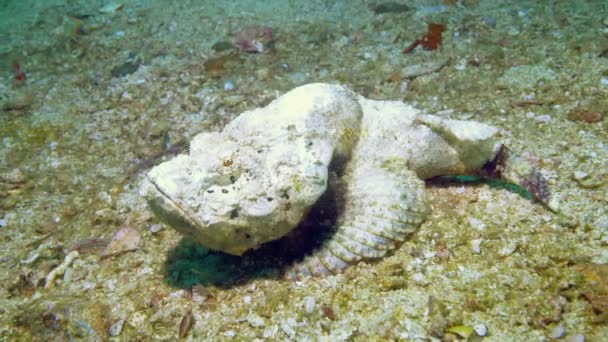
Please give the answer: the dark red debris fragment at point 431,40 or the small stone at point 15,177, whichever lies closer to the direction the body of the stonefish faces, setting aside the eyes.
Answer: the small stone

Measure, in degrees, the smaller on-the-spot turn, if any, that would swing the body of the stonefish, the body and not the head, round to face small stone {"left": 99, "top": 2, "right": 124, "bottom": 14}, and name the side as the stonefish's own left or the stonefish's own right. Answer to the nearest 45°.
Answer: approximately 45° to the stonefish's own right

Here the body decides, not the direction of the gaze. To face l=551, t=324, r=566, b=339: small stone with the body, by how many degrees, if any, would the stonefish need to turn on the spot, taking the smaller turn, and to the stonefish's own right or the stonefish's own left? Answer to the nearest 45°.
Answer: approximately 135° to the stonefish's own left

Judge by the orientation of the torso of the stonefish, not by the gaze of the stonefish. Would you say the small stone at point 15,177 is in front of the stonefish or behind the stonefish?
in front

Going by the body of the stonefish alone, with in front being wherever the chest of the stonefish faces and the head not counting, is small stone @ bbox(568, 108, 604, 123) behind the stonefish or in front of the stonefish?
behind

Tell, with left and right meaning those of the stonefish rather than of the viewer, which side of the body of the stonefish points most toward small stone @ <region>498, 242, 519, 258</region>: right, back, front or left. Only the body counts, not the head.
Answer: back

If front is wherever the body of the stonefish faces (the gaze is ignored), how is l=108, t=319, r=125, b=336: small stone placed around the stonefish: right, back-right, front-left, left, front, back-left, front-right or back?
front-left

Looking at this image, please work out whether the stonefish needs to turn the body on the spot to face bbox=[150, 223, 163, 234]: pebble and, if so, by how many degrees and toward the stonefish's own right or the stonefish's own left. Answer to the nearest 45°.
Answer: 0° — it already faces it

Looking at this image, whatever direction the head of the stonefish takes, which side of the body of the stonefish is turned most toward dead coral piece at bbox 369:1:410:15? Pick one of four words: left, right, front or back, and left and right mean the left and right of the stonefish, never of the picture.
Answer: right

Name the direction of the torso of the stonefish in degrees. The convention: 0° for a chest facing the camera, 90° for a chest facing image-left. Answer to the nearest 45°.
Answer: approximately 90°

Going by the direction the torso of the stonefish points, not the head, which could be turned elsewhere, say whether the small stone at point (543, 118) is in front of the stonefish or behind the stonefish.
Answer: behind

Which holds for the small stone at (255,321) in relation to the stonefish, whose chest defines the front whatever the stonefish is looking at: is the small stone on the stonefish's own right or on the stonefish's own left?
on the stonefish's own left
